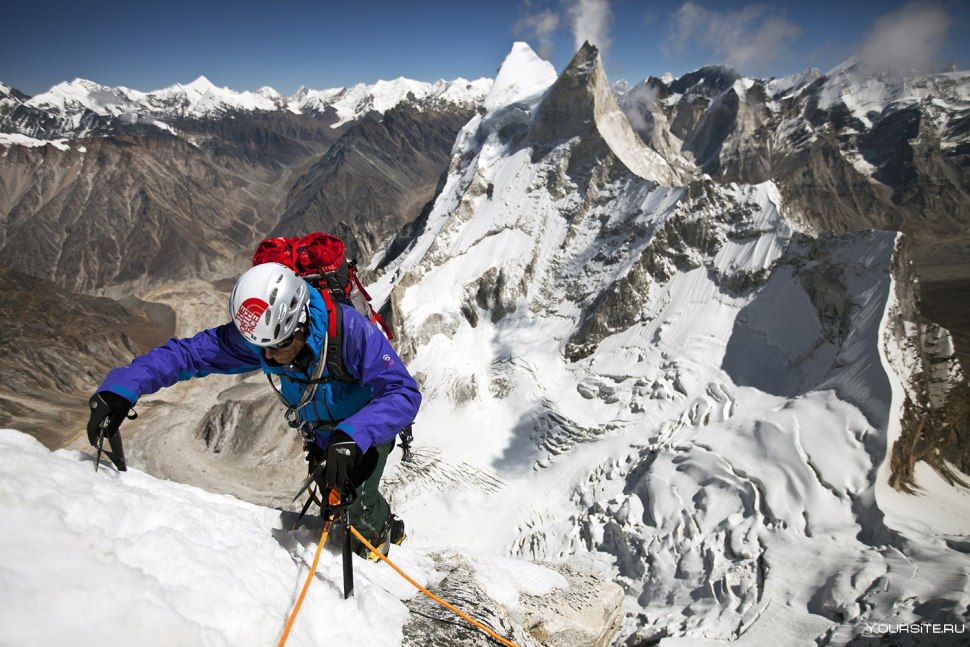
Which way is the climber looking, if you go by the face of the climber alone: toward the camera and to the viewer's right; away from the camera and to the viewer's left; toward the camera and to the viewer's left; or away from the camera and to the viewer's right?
toward the camera and to the viewer's left

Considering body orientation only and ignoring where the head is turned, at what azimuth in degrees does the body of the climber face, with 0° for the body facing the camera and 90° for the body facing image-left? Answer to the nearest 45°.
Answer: approximately 45°
